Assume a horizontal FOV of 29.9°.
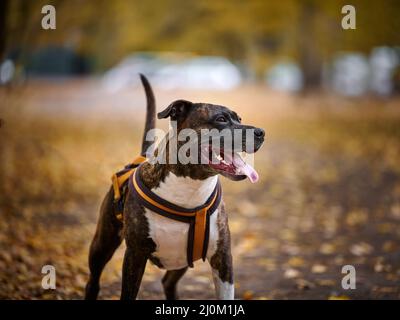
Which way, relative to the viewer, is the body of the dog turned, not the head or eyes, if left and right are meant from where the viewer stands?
facing the viewer and to the right of the viewer
